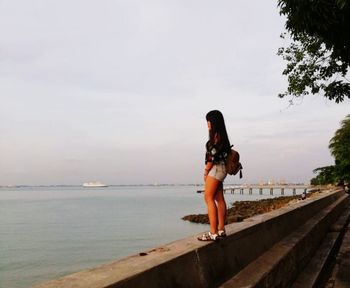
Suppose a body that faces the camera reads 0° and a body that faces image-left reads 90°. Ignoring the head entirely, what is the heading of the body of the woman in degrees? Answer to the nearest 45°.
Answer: approximately 90°

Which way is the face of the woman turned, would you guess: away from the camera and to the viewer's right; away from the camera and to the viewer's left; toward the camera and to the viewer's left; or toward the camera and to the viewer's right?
away from the camera and to the viewer's left
